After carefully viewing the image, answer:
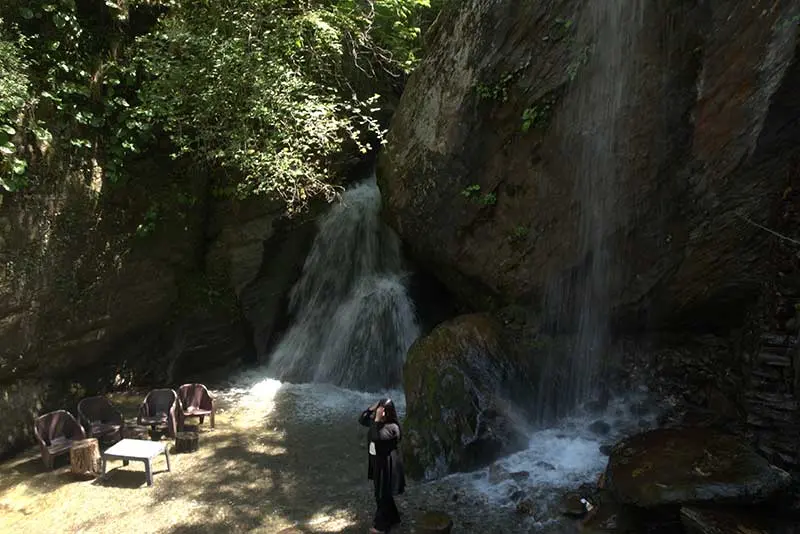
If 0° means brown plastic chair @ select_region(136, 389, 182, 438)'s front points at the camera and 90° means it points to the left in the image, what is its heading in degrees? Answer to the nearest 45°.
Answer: approximately 45°

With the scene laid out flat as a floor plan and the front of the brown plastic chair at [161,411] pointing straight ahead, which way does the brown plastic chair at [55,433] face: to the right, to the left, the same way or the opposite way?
to the left

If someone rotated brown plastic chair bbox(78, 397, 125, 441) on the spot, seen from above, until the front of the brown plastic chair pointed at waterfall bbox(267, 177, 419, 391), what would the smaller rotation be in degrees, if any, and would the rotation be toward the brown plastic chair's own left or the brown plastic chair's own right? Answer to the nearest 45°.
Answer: approximately 45° to the brown plastic chair's own left

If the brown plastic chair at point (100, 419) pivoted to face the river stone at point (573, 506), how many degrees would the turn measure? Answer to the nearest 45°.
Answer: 0° — it already faces it

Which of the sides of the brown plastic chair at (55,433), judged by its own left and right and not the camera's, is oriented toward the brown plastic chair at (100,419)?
left

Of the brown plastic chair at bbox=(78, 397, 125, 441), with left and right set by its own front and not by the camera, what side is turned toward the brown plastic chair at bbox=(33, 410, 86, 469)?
right
